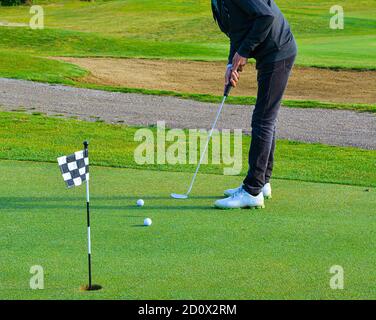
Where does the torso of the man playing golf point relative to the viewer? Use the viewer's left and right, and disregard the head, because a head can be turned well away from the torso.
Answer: facing to the left of the viewer

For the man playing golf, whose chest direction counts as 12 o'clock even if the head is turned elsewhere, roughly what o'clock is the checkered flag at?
The checkered flag is roughly at 10 o'clock from the man playing golf.

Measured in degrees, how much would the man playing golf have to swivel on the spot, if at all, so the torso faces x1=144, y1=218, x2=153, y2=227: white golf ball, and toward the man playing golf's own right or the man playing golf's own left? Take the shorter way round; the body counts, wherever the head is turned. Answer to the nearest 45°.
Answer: approximately 45° to the man playing golf's own left
